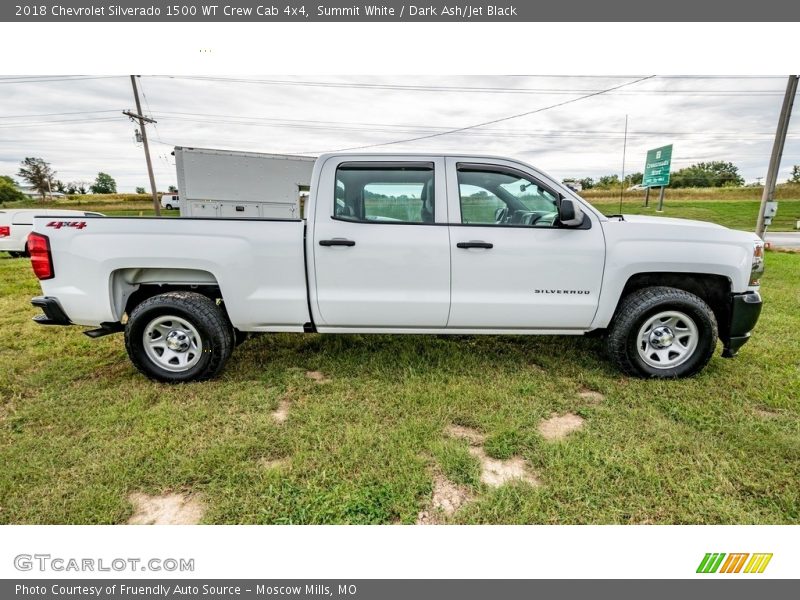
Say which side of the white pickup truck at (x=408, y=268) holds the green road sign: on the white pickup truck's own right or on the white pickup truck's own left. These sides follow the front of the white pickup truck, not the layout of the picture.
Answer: on the white pickup truck's own left

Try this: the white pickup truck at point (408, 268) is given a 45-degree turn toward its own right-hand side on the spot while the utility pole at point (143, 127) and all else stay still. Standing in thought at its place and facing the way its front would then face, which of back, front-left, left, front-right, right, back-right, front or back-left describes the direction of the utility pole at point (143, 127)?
back

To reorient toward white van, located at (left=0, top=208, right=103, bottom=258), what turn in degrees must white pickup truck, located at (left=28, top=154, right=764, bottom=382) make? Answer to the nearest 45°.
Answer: approximately 135° to its left

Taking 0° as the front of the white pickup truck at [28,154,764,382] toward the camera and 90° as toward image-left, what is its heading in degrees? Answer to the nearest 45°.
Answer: approximately 270°

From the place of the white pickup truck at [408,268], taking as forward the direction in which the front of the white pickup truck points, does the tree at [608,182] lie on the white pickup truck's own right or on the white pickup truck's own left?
on the white pickup truck's own left

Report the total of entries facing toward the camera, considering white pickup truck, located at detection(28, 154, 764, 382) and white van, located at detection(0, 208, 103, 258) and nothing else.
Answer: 0

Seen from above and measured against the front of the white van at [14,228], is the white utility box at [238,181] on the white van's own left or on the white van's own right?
on the white van's own right
